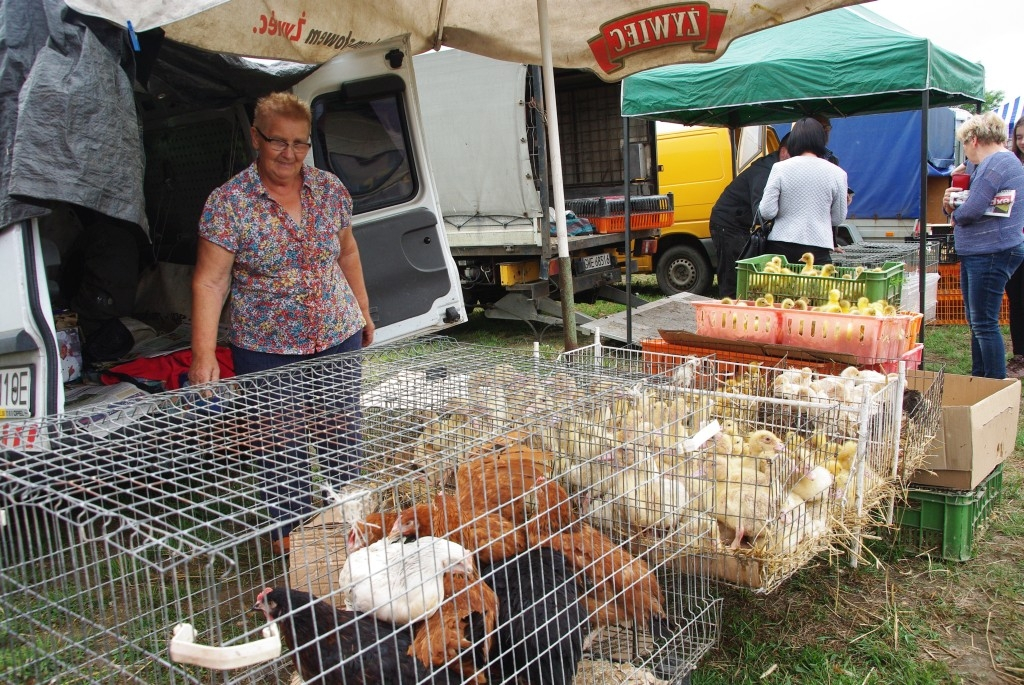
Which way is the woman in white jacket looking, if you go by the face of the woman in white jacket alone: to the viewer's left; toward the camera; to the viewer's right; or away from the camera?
away from the camera

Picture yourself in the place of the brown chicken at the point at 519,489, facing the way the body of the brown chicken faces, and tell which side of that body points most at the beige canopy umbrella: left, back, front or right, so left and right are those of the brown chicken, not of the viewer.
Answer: right

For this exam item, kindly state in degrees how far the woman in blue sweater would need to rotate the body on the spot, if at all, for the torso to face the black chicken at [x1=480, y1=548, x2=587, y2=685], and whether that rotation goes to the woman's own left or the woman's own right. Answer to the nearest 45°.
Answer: approximately 90° to the woman's own left

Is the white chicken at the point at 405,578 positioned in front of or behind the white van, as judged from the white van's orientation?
behind

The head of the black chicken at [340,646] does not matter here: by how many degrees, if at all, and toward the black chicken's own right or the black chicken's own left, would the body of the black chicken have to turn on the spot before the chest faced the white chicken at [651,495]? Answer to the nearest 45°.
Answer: approximately 135° to the black chicken's own right

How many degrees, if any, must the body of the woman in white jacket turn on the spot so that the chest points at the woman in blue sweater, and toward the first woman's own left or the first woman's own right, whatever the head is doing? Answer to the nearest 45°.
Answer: approximately 90° to the first woman's own right

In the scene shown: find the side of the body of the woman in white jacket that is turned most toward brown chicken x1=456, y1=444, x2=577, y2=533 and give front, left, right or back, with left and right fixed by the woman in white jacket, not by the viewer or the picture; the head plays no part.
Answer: back

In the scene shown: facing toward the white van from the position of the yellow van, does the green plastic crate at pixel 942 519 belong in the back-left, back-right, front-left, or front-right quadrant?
front-left

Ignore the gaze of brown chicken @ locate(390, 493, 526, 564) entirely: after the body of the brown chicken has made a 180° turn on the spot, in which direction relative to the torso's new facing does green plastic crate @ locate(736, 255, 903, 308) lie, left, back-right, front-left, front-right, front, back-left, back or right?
front-left

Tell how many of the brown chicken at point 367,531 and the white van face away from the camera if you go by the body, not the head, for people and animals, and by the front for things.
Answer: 1

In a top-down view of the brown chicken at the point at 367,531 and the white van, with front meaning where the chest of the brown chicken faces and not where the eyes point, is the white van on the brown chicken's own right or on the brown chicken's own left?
on the brown chicken's own right

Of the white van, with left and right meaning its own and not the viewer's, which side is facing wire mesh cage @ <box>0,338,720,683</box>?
back

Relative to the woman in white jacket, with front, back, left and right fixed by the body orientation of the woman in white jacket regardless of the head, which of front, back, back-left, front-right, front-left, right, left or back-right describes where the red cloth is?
back-left

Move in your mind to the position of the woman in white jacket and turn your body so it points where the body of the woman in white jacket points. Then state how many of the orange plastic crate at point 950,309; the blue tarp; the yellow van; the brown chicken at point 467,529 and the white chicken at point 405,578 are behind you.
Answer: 2

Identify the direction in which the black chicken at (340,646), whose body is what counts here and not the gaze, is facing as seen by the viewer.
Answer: to the viewer's left

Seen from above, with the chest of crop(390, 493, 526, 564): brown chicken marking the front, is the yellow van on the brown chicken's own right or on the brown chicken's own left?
on the brown chicken's own right

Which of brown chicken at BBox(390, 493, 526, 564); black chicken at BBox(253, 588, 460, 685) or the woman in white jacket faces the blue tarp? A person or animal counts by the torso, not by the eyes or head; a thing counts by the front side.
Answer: the woman in white jacket

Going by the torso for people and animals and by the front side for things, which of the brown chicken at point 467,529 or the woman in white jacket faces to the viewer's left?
the brown chicken

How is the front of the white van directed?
away from the camera

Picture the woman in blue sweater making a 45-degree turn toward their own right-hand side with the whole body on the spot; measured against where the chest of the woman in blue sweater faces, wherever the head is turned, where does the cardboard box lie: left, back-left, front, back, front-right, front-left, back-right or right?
back-left

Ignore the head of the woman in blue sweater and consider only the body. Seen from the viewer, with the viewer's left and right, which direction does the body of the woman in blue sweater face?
facing to the left of the viewer

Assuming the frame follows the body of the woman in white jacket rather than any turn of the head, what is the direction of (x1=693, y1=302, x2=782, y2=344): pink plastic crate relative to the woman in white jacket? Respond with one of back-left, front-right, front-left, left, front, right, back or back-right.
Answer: back
